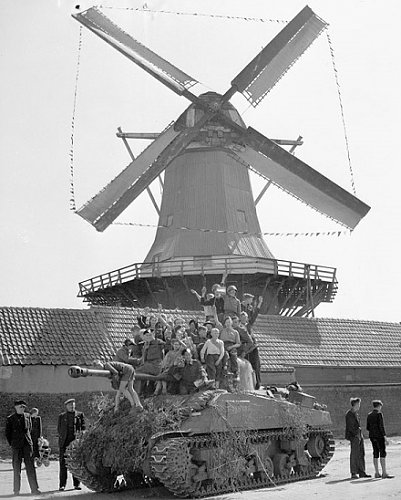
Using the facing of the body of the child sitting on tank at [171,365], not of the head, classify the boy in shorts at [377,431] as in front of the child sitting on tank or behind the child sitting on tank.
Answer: behind

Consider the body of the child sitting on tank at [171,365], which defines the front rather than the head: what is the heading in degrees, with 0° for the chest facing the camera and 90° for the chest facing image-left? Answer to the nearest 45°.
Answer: approximately 45°

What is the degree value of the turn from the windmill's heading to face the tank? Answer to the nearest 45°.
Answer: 0° — it already faces it

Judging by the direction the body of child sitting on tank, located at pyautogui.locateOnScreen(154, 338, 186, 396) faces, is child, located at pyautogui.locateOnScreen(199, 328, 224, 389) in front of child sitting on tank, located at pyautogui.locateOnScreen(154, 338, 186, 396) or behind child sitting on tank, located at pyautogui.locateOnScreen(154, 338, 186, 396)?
behind

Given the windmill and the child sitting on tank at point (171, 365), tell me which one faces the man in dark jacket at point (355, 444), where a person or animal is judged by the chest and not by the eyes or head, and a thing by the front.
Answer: the windmill

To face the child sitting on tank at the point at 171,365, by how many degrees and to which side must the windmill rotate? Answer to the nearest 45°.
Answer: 0° — it already faces them

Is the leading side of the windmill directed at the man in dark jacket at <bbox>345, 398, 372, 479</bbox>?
yes

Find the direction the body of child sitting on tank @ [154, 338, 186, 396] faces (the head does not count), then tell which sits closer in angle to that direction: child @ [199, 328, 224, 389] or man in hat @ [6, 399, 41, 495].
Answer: the man in hat

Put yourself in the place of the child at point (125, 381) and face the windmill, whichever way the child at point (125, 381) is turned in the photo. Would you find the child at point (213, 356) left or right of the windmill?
right
